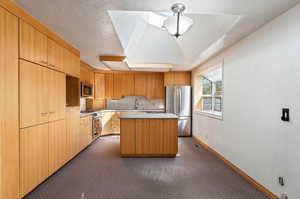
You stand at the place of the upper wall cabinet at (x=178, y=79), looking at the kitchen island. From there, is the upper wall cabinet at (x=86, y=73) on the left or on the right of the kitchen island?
right

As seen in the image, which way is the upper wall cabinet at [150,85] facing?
toward the camera

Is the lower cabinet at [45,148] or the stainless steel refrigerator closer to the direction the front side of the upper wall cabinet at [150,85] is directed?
the lower cabinet

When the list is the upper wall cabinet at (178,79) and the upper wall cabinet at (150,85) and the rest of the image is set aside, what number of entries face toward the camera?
2

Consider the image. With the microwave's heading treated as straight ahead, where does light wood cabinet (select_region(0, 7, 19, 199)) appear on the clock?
The light wood cabinet is roughly at 2 o'clock from the microwave.

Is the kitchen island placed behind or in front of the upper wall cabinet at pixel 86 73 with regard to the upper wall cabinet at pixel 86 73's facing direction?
in front

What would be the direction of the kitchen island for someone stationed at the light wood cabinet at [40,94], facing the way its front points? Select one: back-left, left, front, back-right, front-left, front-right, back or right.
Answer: front-left

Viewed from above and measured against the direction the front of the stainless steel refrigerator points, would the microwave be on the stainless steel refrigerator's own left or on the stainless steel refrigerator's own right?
on the stainless steel refrigerator's own right

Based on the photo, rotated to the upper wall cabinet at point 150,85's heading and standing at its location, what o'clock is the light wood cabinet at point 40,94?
The light wood cabinet is roughly at 1 o'clock from the upper wall cabinet.

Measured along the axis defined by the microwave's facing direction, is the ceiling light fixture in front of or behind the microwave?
in front

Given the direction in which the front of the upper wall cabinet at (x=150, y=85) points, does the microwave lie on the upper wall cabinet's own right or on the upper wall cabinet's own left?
on the upper wall cabinet's own right

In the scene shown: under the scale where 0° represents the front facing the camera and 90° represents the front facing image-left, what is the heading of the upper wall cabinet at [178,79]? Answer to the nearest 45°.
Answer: approximately 0°

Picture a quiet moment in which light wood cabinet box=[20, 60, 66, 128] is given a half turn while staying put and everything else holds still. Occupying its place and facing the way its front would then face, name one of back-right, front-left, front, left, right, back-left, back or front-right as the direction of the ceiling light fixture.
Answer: back

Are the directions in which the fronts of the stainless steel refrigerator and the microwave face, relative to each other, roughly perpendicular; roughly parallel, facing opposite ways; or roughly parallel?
roughly perpendicular

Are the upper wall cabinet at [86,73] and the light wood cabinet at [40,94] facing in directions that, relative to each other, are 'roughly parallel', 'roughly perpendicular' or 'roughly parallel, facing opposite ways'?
roughly parallel

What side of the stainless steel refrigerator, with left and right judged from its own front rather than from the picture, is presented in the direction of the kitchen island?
front

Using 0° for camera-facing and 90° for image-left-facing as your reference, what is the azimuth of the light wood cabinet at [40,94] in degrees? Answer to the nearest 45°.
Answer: approximately 315°

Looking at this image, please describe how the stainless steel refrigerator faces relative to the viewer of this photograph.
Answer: facing the viewer

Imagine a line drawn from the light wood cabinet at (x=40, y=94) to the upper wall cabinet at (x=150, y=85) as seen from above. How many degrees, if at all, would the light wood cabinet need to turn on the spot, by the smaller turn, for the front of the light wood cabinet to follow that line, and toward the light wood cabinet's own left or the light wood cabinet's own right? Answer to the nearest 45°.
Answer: approximately 90° to the light wood cabinet's own left

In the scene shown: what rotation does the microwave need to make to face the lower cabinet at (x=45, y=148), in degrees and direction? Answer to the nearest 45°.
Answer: approximately 45° to its right

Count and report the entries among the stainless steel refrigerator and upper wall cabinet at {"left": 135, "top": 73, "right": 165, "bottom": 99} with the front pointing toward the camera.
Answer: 2

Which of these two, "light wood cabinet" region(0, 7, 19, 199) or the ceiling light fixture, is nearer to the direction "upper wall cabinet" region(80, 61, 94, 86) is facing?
the ceiling light fixture
